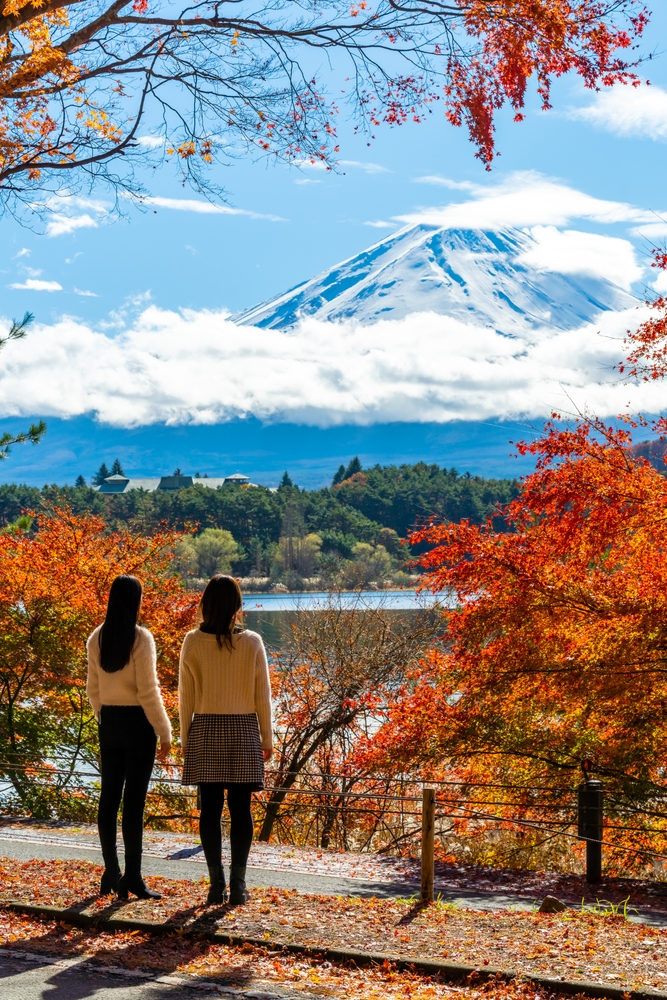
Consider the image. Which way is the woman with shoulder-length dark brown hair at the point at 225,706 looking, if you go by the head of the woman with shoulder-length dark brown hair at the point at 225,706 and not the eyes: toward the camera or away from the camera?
away from the camera

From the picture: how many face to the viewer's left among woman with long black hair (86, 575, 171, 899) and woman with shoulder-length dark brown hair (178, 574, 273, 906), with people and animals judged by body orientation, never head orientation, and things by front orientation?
0

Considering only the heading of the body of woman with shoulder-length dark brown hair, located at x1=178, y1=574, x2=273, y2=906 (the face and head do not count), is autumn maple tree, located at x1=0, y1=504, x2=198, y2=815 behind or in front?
in front

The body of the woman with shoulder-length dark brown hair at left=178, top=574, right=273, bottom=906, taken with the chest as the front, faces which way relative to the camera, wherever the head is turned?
away from the camera

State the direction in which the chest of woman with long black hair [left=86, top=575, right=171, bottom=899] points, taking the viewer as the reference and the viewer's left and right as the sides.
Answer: facing away from the viewer and to the right of the viewer

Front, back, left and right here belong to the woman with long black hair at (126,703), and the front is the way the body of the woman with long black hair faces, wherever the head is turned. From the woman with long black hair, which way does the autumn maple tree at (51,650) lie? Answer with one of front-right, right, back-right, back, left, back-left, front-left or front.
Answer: front-left
